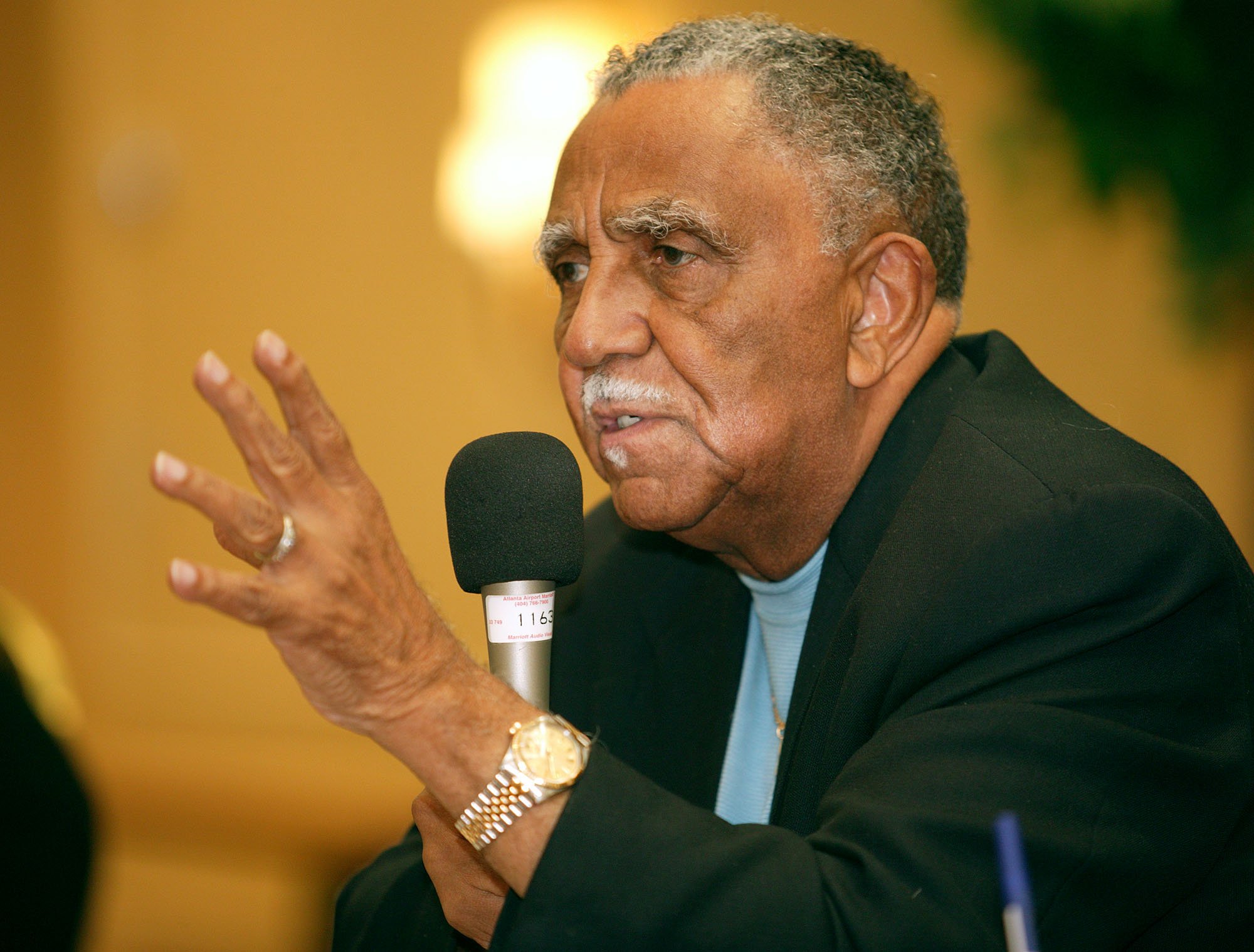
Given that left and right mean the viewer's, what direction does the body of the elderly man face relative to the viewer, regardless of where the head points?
facing the viewer and to the left of the viewer

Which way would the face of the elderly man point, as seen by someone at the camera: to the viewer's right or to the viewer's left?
to the viewer's left
